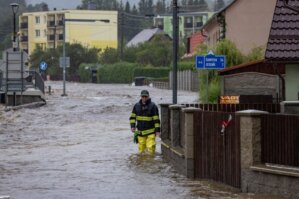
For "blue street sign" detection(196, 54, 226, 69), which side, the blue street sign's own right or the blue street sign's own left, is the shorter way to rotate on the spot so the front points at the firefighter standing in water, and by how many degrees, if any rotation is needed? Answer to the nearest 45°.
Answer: approximately 45° to the blue street sign's own right

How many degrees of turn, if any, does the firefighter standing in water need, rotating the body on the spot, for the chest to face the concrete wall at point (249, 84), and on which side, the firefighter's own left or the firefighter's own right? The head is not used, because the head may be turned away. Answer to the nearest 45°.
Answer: approximately 135° to the firefighter's own left

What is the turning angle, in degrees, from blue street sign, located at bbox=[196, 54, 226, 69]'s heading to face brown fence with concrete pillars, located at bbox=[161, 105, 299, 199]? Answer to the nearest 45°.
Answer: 0° — it already faces it

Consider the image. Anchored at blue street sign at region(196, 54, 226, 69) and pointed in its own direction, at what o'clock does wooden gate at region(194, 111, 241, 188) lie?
The wooden gate is roughly at 12 o'clock from the blue street sign.

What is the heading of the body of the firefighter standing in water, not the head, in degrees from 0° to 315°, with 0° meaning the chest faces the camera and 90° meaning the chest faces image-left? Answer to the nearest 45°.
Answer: approximately 0°

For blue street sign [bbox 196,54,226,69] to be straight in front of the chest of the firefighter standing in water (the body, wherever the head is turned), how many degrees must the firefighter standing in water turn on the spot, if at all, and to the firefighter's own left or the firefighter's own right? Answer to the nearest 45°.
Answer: approximately 135° to the firefighter's own left

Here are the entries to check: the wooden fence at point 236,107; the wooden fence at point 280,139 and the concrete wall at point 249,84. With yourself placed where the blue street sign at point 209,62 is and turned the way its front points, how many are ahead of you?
2

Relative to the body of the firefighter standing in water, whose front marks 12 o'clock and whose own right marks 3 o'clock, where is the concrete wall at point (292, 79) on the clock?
The concrete wall is roughly at 9 o'clock from the firefighter standing in water.

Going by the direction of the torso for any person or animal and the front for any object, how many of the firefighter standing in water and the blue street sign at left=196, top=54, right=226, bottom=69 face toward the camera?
2

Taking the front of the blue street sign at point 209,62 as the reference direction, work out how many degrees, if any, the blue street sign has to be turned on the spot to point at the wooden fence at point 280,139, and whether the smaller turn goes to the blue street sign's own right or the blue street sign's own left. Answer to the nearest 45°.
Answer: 0° — it already faces it

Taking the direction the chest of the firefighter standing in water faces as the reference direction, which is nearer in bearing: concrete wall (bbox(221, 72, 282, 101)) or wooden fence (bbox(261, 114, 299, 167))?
the wooden fence
